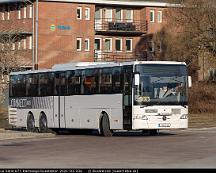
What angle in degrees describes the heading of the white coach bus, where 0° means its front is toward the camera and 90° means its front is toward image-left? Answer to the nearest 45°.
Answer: approximately 315°
